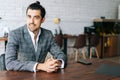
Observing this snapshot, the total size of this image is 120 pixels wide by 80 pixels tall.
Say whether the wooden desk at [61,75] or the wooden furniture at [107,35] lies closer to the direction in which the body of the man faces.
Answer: the wooden desk

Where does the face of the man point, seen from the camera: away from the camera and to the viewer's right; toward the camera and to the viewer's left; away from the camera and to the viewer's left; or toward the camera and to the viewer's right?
toward the camera and to the viewer's left

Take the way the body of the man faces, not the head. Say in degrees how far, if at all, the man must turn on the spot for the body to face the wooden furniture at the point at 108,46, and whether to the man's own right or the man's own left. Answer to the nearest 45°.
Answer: approximately 90° to the man's own left

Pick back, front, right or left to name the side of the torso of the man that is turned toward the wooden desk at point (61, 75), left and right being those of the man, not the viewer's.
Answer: front

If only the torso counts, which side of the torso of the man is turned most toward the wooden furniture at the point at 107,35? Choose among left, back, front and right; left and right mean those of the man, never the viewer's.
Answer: left
